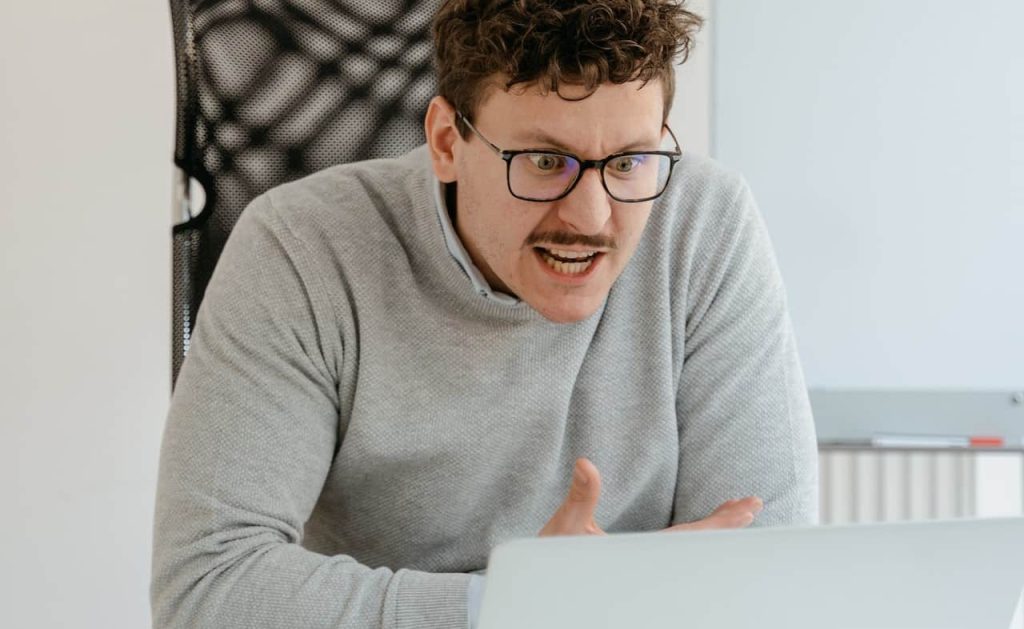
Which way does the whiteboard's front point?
toward the camera

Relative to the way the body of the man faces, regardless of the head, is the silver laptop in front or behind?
in front

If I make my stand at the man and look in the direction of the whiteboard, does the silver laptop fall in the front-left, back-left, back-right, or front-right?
back-right

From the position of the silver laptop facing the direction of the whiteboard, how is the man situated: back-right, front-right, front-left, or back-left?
front-left

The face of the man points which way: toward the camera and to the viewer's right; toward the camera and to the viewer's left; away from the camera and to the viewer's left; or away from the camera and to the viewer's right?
toward the camera and to the viewer's right

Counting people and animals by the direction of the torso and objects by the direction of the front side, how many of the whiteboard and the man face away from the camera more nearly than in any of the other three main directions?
0

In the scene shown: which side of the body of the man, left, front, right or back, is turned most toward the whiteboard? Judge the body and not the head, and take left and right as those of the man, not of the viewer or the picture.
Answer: left

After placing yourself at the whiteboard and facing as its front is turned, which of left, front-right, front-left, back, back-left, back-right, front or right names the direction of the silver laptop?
front

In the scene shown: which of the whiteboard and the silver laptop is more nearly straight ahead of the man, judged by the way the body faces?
the silver laptop

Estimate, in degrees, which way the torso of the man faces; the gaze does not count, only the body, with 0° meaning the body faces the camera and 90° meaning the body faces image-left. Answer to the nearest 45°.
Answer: approximately 315°
